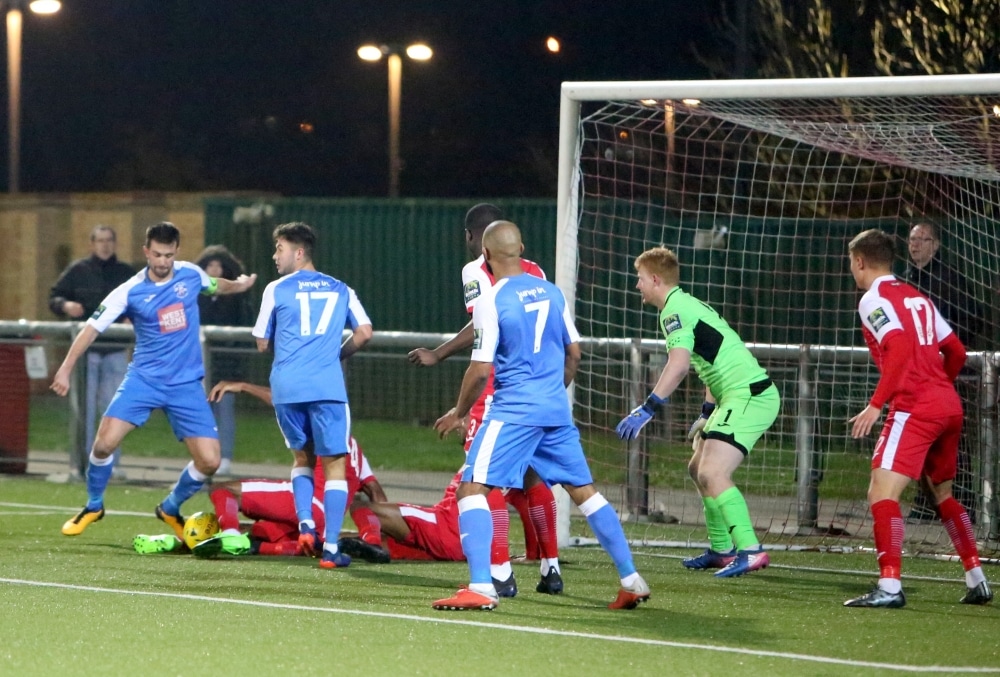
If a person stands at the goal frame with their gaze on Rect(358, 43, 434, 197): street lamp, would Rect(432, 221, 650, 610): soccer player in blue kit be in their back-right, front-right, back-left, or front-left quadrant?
back-left

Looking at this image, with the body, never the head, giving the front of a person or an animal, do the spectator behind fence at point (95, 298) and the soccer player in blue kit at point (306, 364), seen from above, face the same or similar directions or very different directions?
very different directions

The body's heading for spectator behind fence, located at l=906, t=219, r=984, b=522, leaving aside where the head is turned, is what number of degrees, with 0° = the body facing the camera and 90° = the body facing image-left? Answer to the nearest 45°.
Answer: approximately 45°

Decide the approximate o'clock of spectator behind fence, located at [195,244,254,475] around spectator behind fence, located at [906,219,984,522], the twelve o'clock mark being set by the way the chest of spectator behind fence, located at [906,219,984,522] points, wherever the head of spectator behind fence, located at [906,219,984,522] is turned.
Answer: spectator behind fence, located at [195,244,254,475] is roughly at 2 o'clock from spectator behind fence, located at [906,219,984,522].

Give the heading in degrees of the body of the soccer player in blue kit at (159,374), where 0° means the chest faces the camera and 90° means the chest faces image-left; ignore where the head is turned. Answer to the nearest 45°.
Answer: approximately 0°

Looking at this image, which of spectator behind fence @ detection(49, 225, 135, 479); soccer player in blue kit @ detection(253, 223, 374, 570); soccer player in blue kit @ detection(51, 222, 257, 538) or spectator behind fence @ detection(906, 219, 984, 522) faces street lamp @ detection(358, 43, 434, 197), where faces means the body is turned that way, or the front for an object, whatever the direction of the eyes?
soccer player in blue kit @ detection(253, 223, 374, 570)

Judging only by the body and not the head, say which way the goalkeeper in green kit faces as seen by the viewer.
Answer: to the viewer's left

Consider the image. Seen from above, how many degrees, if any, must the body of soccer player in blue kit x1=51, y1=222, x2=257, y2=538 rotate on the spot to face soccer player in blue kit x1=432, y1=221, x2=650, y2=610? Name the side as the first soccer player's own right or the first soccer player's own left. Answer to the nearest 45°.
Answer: approximately 45° to the first soccer player's own left

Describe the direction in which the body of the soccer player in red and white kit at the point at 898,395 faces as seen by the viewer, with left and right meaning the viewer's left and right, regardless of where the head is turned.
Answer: facing away from the viewer and to the left of the viewer

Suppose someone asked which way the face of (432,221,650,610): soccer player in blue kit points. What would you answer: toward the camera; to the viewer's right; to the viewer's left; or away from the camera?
away from the camera

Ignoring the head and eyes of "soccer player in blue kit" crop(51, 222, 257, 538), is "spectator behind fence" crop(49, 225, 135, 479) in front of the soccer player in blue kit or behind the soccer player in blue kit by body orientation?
behind

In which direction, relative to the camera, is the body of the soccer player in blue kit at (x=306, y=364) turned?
away from the camera
